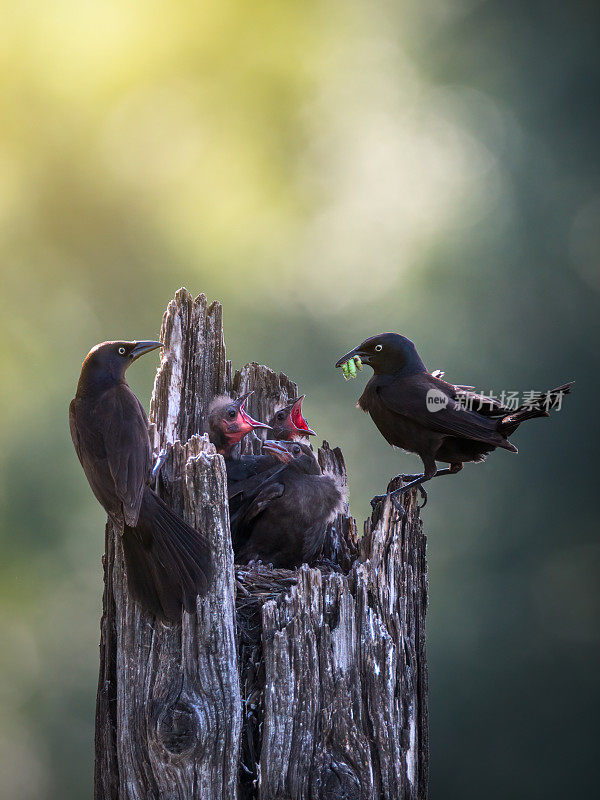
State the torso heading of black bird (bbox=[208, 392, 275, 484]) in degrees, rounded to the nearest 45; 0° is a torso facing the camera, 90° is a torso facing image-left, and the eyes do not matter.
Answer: approximately 270°

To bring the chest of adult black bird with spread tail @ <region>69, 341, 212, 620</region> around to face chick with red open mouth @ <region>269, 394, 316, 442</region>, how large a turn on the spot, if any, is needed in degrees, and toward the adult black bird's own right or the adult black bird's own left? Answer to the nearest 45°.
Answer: approximately 45° to the adult black bird's own right

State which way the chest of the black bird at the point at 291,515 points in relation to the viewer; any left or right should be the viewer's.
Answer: facing the viewer and to the right of the viewer

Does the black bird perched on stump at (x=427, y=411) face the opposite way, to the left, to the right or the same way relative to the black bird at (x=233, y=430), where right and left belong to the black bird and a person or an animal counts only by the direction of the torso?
the opposite way

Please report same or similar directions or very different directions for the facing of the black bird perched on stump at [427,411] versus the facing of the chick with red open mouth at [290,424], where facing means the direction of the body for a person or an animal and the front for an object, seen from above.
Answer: very different directions

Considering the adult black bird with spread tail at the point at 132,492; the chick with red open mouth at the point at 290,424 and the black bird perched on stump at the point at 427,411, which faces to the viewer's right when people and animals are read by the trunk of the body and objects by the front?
the chick with red open mouth

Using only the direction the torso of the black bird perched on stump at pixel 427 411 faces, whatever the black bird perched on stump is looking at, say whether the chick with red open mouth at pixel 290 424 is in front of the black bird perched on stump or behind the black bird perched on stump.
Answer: in front

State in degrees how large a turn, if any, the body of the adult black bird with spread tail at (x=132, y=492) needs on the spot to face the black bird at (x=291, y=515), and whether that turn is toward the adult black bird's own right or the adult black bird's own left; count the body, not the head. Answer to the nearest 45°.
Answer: approximately 45° to the adult black bird's own right

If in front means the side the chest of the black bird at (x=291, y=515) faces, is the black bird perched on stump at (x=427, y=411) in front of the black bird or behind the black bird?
in front

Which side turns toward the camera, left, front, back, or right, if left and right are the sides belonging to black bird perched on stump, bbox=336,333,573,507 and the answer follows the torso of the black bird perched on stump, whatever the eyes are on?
left
